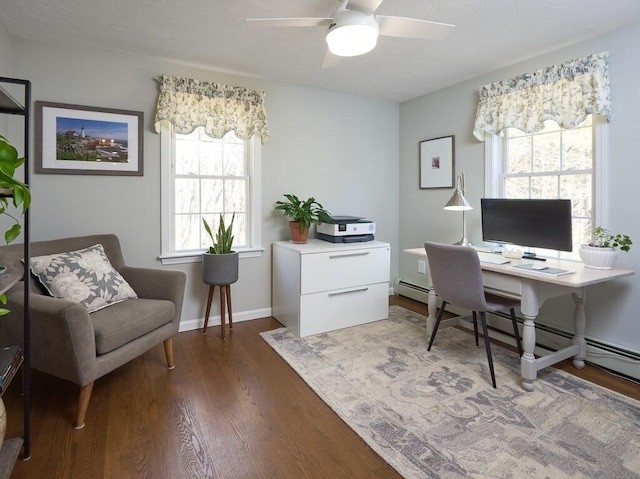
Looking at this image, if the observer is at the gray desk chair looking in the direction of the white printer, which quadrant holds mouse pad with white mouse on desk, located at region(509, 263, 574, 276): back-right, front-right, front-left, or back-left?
back-right

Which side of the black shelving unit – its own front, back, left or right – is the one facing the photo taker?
right

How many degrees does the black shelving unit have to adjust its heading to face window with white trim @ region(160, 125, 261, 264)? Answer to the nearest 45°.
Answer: approximately 45° to its left

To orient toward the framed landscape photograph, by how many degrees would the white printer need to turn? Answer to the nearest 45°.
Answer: approximately 90° to its right

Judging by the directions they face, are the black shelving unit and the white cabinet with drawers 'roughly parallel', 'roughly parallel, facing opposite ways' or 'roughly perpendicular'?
roughly perpendicular

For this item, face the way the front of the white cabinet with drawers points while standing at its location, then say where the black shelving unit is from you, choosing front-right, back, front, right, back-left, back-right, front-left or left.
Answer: right

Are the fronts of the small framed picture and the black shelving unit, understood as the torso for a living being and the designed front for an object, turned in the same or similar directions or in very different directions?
very different directions

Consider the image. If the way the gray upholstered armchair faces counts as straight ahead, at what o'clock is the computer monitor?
The computer monitor is roughly at 11 o'clock from the gray upholstered armchair.

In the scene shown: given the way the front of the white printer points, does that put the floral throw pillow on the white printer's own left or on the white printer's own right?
on the white printer's own right

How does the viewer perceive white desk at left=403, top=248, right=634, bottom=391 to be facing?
facing the viewer and to the left of the viewer

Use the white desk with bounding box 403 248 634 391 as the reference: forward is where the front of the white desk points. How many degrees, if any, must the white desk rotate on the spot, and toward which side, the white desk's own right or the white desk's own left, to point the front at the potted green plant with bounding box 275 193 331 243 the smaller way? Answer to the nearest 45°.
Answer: approximately 45° to the white desk's own right

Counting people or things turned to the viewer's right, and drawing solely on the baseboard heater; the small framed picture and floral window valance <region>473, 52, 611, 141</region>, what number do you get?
0

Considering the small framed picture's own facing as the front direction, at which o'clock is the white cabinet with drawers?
The white cabinet with drawers is roughly at 12 o'clock from the small framed picture.

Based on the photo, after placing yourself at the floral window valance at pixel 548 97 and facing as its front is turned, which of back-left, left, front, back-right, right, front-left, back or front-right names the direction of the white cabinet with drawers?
front-right
